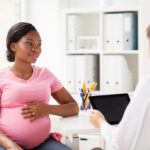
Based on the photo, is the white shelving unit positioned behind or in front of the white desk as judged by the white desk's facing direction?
behind

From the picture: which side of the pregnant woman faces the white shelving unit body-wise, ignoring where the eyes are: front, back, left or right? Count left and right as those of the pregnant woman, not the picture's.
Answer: left

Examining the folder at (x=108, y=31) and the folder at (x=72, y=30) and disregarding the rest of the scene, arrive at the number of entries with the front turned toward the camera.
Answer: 2

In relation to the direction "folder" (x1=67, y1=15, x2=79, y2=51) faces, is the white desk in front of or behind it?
in front

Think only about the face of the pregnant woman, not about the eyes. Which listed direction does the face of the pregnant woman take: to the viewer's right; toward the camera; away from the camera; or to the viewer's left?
to the viewer's right

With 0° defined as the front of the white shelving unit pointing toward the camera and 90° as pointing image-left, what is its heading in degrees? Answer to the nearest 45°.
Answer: approximately 0°

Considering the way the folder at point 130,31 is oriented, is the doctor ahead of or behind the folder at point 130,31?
ahead
